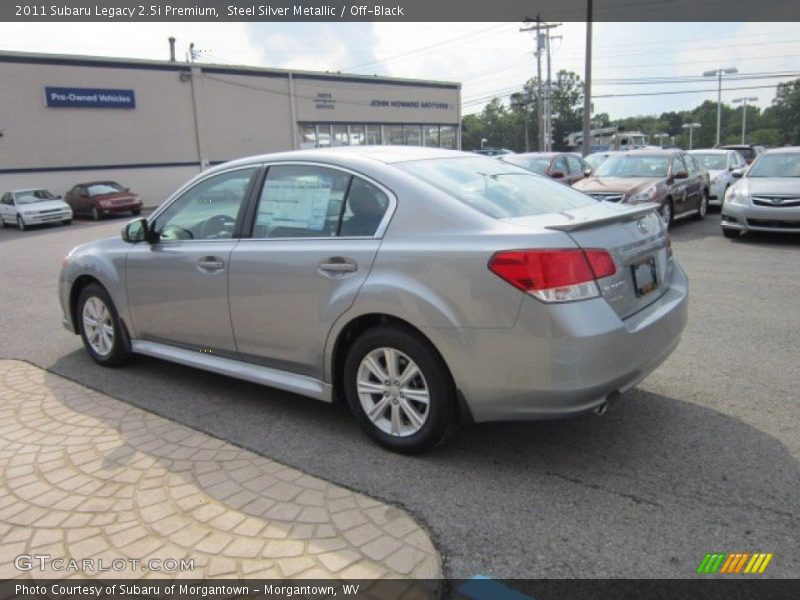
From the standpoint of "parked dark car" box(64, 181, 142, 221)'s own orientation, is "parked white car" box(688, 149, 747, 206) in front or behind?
in front

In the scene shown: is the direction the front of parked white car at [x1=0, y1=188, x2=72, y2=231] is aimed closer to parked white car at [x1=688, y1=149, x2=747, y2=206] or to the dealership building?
the parked white car

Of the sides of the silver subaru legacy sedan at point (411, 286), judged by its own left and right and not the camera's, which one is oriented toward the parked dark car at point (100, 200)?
front

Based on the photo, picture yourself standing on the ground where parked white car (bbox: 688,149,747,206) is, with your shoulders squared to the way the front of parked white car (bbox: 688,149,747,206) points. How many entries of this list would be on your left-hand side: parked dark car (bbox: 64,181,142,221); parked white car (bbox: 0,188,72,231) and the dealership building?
0

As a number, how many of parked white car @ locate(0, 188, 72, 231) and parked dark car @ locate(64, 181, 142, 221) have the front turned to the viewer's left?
0

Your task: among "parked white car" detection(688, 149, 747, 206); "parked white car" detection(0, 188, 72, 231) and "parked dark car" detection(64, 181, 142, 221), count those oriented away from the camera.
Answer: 0

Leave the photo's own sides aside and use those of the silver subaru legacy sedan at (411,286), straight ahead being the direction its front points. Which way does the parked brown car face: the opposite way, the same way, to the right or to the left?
to the left

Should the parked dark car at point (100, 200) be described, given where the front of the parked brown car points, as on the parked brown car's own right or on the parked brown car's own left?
on the parked brown car's own right

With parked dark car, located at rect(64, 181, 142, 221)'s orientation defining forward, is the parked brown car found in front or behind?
in front

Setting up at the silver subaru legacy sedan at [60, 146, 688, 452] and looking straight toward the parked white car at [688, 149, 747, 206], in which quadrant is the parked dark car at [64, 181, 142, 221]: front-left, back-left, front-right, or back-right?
front-left

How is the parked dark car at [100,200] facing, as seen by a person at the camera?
facing the viewer and to the right of the viewer

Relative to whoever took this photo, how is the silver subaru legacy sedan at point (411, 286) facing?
facing away from the viewer and to the left of the viewer

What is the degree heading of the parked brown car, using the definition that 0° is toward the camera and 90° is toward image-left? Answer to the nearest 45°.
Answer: approximately 45°

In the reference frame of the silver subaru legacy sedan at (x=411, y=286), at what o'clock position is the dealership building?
The dealership building is roughly at 1 o'clock from the silver subaru legacy sedan.

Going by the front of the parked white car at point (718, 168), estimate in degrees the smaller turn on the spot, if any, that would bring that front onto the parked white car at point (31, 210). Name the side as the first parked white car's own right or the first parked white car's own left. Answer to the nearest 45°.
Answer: approximately 45° to the first parked white car's own right

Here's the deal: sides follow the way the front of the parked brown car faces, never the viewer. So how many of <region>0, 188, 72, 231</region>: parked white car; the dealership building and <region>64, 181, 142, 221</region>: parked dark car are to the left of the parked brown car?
0

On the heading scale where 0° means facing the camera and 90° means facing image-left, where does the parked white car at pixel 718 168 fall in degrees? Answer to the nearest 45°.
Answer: approximately 45°

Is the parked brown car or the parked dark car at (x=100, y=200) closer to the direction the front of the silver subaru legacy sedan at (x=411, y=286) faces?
the parked dark car

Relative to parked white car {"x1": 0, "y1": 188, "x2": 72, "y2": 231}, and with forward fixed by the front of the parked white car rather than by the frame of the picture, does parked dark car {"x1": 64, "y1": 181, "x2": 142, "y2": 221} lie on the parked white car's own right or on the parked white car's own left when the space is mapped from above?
on the parked white car's own left
